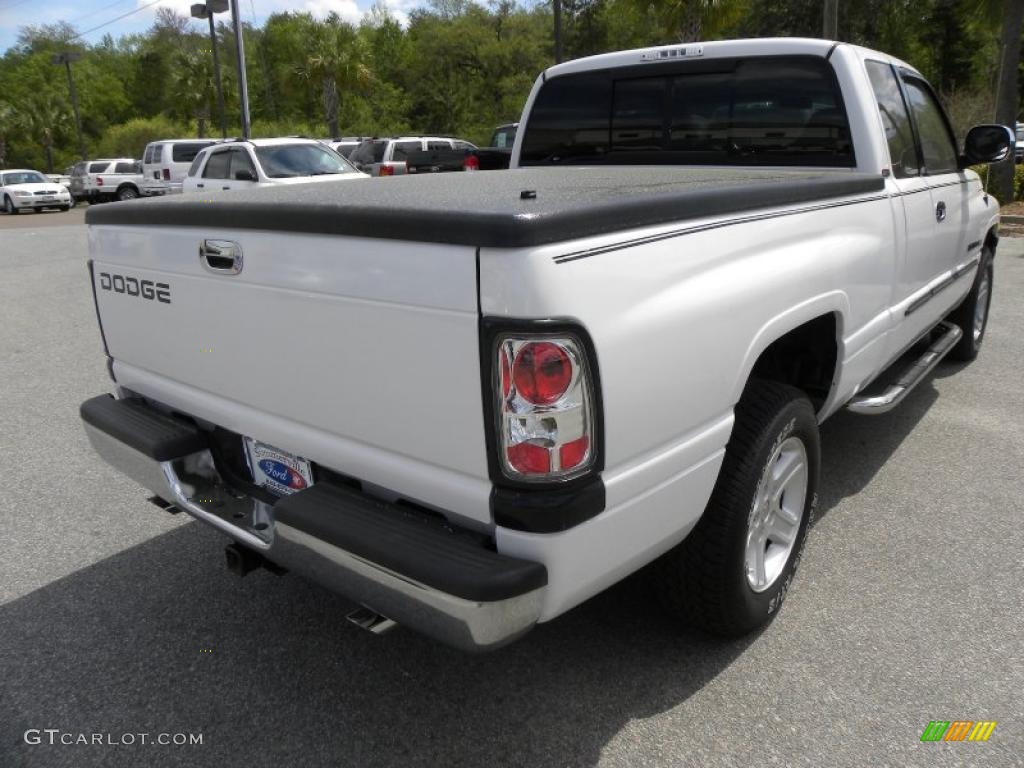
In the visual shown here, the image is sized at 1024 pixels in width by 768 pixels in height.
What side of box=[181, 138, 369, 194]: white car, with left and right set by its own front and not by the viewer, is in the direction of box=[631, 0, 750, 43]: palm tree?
left

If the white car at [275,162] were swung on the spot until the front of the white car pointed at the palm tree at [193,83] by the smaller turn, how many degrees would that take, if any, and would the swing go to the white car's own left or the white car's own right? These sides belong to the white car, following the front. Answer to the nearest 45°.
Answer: approximately 135° to the white car's own left

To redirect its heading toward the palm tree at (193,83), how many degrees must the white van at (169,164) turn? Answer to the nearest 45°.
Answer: approximately 45° to its left

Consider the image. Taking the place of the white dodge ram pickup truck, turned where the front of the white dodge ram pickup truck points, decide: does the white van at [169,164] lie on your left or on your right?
on your left

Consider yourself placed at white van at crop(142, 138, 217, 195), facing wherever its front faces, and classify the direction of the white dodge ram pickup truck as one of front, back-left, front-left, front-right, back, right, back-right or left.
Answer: back-right

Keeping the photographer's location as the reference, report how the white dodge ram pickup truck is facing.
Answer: facing away from the viewer and to the right of the viewer

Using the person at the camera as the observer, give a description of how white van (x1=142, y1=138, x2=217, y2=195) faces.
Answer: facing away from the viewer and to the right of the viewer

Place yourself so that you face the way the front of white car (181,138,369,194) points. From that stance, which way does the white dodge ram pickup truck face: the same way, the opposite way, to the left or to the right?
to the left
